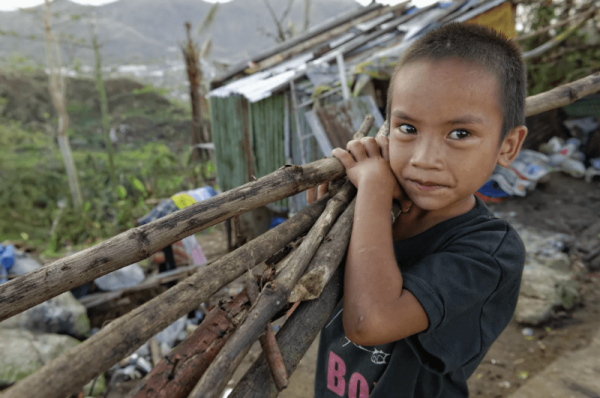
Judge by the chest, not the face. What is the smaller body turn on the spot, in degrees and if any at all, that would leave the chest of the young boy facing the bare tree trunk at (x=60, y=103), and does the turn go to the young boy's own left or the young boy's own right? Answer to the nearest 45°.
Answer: approximately 90° to the young boy's own right

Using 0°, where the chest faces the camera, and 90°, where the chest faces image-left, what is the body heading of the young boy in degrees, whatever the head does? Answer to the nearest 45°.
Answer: approximately 45°

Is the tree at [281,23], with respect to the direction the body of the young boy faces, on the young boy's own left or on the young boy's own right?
on the young boy's own right

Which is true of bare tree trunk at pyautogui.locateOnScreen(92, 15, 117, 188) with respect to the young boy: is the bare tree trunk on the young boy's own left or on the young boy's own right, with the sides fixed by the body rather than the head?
on the young boy's own right

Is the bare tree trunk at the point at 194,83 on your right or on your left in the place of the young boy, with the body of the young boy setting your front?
on your right

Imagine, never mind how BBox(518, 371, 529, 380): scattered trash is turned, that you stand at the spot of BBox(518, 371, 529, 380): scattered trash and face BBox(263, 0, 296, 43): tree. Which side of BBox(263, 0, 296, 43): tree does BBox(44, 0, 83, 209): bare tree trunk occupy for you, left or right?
left
